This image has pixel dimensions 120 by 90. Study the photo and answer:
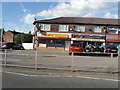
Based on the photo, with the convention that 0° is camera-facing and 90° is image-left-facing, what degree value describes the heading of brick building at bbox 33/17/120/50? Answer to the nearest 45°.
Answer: approximately 0°

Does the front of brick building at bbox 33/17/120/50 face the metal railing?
yes
